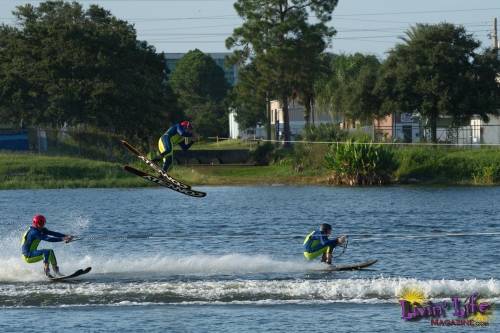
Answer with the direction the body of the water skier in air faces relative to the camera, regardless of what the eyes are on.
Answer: to the viewer's right

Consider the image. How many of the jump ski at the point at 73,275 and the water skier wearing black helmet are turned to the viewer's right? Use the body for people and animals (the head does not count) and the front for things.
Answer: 2

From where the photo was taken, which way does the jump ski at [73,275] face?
to the viewer's right

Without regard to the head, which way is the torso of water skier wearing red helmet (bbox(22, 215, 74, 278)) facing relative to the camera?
to the viewer's right

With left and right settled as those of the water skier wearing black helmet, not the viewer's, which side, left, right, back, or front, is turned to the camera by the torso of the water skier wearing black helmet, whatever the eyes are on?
right

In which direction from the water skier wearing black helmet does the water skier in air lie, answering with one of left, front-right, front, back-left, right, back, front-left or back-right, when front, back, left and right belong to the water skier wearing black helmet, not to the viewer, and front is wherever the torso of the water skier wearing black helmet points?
back

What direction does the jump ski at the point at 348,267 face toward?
to the viewer's right
